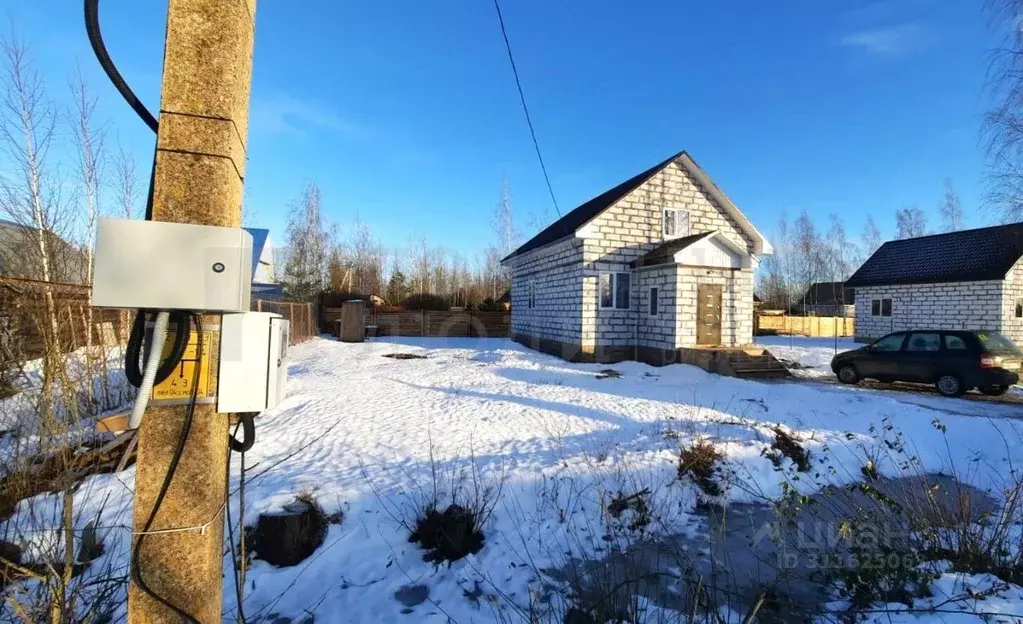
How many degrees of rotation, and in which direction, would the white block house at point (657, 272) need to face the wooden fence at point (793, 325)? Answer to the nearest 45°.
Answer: approximately 90° to its left

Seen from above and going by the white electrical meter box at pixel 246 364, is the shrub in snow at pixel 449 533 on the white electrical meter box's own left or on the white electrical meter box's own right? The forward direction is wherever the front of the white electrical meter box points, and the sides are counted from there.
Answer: on the white electrical meter box's own left

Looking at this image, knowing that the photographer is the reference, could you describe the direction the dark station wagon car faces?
facing away from the viewer and to the left of the viewer

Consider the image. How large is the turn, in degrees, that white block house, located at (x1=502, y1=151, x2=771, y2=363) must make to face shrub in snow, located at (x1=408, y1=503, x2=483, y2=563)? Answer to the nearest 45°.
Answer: approximately 45° to its right
